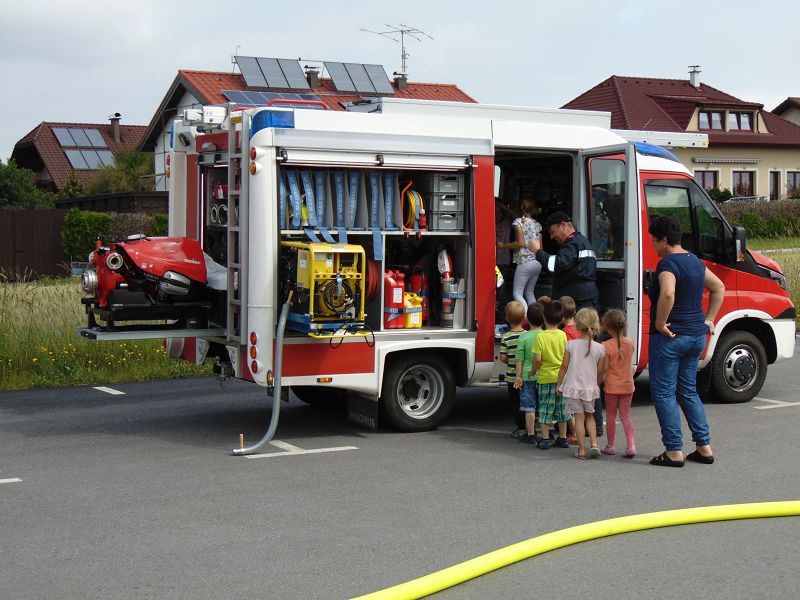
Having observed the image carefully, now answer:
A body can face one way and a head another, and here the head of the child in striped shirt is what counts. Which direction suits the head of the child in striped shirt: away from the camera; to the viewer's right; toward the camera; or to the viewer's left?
away from the camera

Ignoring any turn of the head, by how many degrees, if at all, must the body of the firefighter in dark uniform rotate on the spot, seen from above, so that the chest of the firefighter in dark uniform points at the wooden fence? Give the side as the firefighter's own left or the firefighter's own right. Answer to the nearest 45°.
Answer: approximately 45° to the firefighter's own right

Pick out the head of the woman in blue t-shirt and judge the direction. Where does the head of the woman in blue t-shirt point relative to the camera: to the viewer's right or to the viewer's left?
to the viewer's left

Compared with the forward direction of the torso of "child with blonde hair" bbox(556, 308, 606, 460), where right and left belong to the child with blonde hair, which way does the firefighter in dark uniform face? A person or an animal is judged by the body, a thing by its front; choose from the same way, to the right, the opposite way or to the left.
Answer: to the left

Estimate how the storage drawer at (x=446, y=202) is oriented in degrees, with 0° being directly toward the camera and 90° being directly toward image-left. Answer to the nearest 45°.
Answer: approximately 0°

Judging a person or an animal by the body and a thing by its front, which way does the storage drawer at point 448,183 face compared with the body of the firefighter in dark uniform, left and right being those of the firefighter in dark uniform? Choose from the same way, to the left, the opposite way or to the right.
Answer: to the left

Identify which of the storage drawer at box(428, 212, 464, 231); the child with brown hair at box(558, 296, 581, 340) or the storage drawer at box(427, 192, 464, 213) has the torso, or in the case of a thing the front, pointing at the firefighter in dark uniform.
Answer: the child with brown hair

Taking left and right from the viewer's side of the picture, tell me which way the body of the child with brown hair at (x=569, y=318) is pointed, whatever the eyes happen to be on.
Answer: facing away from the viewer

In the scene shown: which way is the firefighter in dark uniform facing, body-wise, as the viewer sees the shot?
to the viewer's left

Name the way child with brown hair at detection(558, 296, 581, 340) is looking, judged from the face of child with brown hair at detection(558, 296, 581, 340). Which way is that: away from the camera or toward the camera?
away from the camera

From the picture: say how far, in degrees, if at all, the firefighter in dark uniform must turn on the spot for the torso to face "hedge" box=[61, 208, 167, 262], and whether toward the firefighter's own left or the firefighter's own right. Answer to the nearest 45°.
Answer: approximately 45° to the firefighter's own right

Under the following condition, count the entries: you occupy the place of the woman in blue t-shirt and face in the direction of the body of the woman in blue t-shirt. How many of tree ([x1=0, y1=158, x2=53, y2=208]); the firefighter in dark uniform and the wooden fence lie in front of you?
3

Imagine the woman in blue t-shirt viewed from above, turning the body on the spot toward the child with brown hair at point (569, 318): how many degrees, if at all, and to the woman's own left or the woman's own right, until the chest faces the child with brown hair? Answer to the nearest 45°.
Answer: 0° — they already face them

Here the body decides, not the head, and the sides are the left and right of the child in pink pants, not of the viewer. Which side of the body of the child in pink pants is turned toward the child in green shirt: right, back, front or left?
left
